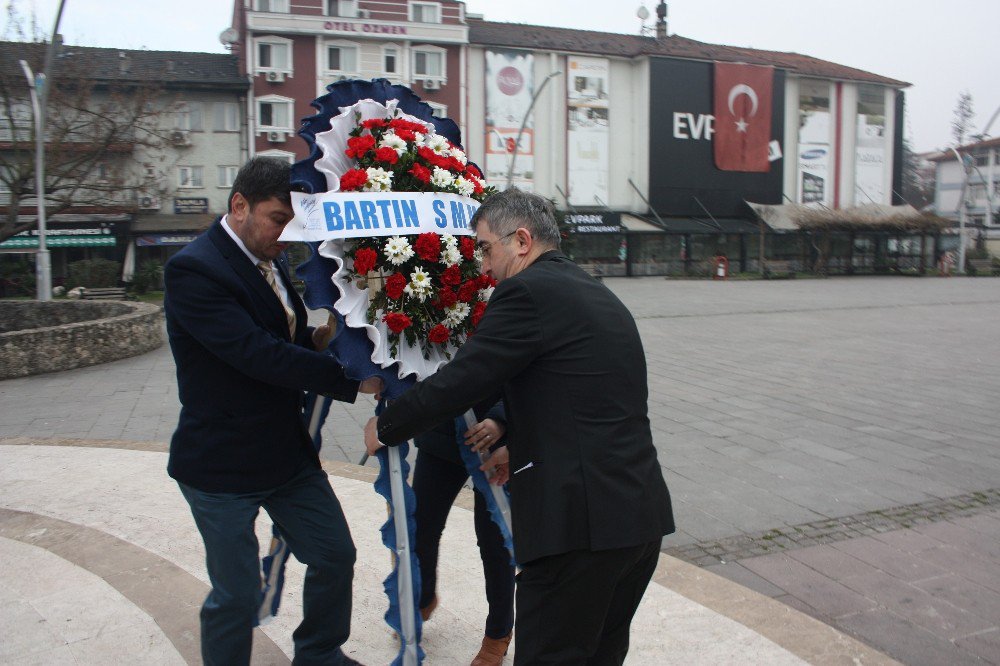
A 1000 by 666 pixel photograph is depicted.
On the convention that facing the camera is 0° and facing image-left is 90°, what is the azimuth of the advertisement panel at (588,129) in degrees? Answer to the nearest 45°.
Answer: approximately 0°

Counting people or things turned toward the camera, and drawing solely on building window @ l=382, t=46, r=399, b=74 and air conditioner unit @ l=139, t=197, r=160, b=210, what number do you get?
2

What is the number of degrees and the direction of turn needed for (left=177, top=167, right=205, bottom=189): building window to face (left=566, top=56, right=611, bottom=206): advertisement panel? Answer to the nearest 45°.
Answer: approximately 90° to its left

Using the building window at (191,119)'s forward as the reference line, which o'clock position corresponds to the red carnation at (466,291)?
The red carnation is roughly at 12 o'clock from the building window.

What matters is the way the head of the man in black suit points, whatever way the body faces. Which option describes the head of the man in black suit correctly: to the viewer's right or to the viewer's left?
to the viewer's left

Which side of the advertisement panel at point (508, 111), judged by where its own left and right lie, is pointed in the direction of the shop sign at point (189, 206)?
right

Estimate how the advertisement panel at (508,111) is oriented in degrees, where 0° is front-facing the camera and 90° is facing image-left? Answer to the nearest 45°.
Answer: approximately 0°

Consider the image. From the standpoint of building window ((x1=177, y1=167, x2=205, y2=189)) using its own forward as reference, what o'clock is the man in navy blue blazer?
The man in navy blue blazer is roughly at 12 o'clock from the building window.
